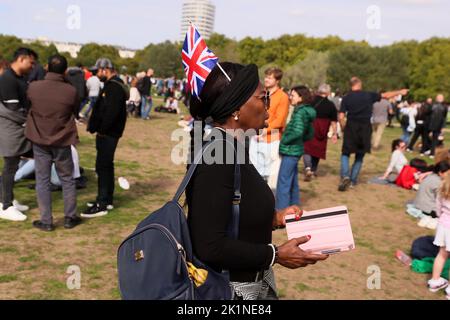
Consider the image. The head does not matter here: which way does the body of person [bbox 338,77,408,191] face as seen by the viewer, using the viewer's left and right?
facing away from the viewer

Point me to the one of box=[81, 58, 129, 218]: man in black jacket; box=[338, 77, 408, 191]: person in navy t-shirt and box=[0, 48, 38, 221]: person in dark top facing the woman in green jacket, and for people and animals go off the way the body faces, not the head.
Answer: box=[0, 48, 38, 221]: person in dark top

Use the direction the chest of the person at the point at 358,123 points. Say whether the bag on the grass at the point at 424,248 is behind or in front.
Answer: behind

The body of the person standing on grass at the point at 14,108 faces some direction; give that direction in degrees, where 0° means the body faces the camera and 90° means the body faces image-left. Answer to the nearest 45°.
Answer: approximately 270°

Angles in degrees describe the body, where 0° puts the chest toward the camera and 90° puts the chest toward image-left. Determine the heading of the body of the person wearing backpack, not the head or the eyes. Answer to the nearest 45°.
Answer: approximately 270°

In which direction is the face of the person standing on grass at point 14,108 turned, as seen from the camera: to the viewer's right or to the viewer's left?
to the viewer's right

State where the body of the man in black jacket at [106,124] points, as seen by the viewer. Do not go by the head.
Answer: to the viewer's left

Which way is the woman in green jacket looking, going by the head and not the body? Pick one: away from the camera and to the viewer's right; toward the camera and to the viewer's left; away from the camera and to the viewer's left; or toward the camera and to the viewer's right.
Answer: toward the camera and to the viewer's left
